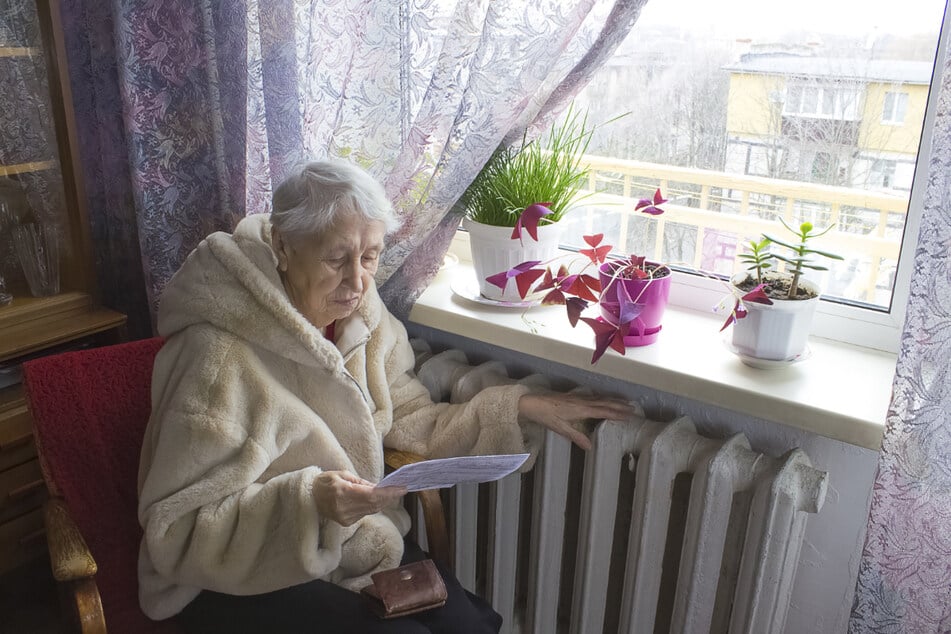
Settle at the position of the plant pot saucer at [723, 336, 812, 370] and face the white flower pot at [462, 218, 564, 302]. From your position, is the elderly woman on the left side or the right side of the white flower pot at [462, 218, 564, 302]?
left

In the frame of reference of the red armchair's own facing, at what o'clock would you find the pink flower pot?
The pink flower pot is roughly at 11 o'clock from the red armchair.

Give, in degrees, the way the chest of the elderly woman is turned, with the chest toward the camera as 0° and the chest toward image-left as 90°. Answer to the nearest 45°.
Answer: approximately 315°

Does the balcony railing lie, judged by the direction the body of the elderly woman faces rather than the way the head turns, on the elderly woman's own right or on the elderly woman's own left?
on the elderly woman's own left

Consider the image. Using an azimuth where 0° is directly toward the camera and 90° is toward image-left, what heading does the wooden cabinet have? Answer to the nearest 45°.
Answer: approximately 315°

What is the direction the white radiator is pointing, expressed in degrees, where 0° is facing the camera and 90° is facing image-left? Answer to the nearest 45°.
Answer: approximately 45°
